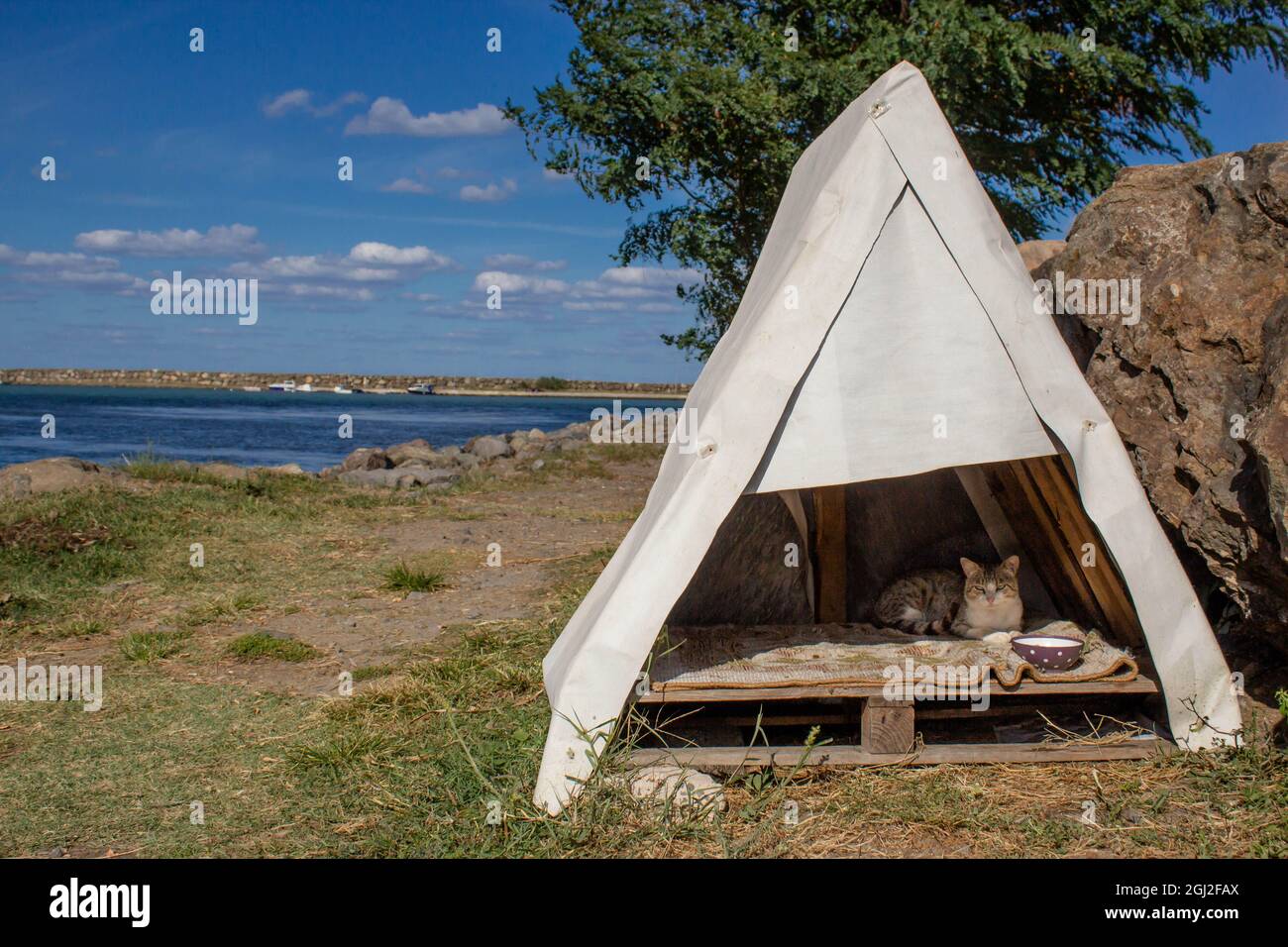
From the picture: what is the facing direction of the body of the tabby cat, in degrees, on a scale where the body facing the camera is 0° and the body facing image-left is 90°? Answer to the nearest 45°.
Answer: approximately 315°

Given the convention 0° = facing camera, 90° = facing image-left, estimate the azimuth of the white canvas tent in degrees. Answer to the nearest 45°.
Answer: approximately 0°

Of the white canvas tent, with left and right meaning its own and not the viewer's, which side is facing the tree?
back
